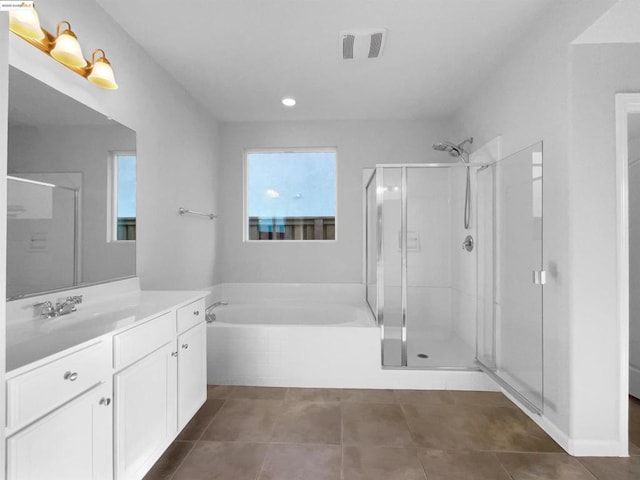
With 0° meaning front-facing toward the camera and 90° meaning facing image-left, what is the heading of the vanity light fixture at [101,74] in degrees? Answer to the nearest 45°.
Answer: approximately 315°

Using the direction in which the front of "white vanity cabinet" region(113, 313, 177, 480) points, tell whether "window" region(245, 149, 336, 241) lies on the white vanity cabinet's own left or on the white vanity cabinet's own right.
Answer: on the white vanity cabinet's own left

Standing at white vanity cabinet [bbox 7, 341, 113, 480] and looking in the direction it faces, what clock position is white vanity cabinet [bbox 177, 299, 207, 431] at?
white vanity cabinet [bbox 177, 299, 207, 431] is roughly at 9 o'clock from white vanity cabinet [bbox 7, 341, 113, 480].

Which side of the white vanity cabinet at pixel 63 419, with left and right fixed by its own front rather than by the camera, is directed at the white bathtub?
left

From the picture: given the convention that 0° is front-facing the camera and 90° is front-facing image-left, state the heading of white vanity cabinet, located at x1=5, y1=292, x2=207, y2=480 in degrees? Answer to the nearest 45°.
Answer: approximately 315°

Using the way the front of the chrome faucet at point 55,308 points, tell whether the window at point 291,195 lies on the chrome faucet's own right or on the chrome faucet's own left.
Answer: on the chrome faucet's own left
